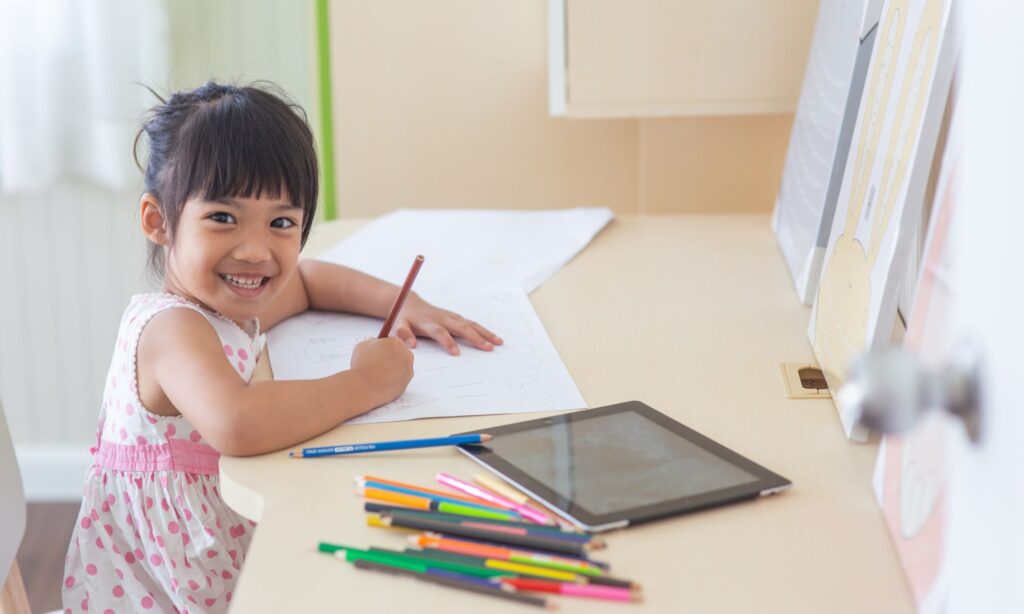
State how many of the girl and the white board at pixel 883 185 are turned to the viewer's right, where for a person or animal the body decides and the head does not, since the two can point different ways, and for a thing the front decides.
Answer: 1

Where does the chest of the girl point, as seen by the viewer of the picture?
to the viewer's right

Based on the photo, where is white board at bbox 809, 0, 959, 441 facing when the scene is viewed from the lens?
facing the viewer and to the left of the viewer

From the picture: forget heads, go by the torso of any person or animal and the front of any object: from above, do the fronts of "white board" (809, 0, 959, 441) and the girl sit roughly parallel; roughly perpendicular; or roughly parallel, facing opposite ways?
roughly parallel, facing opposite ways

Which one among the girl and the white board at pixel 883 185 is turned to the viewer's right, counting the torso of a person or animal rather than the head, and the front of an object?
the girl
